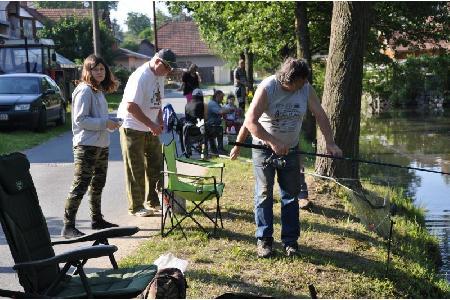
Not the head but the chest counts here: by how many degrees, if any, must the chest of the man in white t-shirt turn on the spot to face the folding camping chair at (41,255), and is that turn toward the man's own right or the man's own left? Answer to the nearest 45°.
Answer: approximately 45° to the man's own right

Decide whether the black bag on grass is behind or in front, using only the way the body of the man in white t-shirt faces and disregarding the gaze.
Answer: in front

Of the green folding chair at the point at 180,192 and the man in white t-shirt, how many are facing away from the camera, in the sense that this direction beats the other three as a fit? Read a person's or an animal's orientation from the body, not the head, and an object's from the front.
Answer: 0

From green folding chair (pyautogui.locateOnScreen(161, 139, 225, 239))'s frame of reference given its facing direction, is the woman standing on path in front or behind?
behind

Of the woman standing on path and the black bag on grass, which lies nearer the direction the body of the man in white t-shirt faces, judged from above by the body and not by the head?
the black bag on grass

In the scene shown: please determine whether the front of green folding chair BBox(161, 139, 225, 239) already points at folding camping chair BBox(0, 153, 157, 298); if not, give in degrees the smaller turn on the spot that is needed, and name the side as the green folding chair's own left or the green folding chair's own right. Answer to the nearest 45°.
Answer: approximately 90° to the green folding chair's own right

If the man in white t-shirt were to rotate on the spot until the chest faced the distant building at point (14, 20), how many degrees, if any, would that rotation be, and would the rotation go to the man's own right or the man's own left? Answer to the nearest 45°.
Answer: approximately 135° to the man's own left
